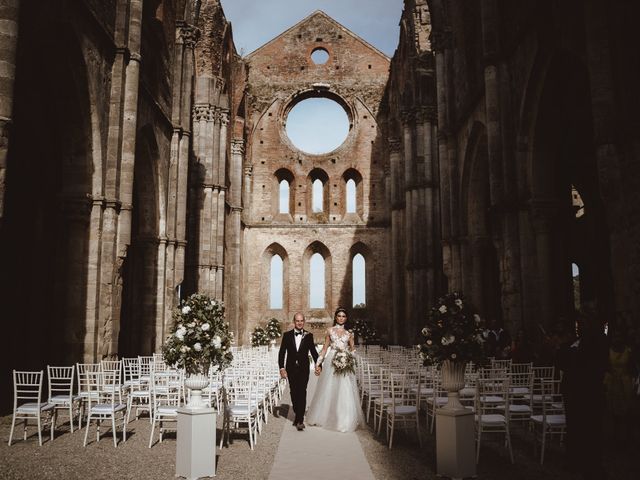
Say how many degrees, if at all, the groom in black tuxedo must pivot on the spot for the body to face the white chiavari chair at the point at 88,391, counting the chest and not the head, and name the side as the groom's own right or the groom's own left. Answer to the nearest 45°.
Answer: approximately 90° to the groom's own right

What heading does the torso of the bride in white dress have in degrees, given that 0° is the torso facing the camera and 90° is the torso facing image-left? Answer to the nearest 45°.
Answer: approximately 0°

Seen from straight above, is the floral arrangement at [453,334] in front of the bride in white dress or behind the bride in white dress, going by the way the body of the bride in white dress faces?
in front

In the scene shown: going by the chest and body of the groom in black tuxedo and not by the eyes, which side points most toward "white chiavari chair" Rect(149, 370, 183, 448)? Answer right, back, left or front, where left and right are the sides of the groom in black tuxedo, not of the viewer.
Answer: right

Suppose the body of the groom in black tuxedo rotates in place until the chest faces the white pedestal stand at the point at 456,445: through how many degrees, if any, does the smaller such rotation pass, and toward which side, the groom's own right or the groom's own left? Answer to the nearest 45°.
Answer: approximately 45° to the groom's own left

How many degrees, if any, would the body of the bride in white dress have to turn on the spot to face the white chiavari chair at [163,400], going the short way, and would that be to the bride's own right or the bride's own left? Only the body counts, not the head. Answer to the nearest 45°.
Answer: approximately 90° to the bride's own right

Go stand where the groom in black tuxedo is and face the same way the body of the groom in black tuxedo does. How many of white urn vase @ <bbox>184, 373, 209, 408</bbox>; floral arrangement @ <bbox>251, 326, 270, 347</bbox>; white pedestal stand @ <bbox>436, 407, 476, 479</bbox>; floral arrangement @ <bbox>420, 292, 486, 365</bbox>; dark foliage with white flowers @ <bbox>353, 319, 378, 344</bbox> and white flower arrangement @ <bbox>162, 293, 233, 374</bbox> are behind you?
2

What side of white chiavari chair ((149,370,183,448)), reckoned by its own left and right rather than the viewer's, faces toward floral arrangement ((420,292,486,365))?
right

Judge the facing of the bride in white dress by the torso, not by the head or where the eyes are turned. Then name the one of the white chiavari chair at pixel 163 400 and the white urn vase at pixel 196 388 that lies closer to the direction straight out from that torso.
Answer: the white urn vase

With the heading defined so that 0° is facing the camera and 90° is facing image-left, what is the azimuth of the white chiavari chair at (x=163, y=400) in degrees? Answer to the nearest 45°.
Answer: approximately 225°

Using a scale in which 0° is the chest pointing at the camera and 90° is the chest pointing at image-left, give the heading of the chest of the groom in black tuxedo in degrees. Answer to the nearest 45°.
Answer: approximately 0°
